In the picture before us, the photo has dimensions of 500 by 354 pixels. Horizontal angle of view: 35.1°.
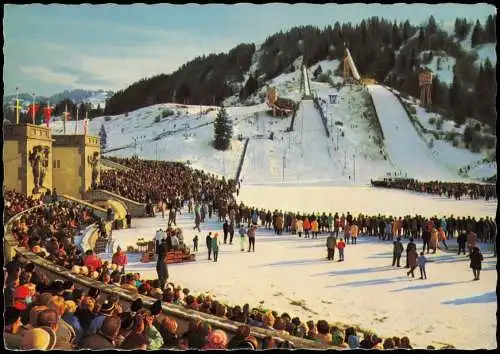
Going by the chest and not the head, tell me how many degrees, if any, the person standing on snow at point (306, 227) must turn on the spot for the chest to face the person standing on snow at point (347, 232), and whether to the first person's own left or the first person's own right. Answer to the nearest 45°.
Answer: approximately 135° to the first person's own right

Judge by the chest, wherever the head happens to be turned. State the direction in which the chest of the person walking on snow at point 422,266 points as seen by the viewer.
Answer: away from the camera

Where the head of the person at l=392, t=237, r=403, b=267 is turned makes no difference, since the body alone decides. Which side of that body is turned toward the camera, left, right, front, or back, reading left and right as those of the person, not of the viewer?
back

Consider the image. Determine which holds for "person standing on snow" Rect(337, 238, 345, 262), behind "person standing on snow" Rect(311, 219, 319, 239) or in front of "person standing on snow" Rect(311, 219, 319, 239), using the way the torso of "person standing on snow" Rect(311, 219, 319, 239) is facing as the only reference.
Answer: behind

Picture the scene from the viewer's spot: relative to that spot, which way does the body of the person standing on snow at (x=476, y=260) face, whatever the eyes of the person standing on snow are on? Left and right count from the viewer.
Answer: facing away from the viewer

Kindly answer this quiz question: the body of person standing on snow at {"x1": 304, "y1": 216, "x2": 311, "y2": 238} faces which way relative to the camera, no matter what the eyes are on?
away from the camera

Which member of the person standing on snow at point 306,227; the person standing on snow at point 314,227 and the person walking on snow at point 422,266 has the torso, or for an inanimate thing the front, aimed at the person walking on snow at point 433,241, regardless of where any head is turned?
the person walking on snow at point 422,266

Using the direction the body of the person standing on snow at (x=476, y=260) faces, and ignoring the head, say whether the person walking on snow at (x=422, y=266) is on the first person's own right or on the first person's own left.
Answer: on the first person's own left
